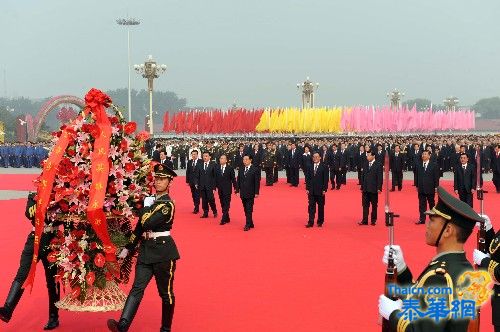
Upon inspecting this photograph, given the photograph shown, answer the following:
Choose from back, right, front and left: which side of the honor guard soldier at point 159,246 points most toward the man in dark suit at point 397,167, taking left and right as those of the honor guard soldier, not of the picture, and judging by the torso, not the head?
back

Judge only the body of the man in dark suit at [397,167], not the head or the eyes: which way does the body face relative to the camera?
toward the camera

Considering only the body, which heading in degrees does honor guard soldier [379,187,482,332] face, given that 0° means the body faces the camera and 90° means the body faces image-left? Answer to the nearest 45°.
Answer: approximately 90°

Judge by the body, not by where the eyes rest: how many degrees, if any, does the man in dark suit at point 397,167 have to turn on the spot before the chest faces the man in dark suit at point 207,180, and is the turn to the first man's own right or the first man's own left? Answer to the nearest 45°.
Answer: approximately 45° to the first man's own right

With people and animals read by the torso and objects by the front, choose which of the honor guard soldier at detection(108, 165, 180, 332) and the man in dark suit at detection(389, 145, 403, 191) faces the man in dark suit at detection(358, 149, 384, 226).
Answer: the man in dark suit at detection(389, 145, 403, 191)

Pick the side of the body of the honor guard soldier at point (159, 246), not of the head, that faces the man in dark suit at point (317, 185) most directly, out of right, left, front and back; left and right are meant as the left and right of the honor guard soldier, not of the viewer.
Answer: back

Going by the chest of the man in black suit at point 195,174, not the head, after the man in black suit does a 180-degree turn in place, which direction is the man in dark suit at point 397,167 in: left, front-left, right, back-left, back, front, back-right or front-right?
front-right

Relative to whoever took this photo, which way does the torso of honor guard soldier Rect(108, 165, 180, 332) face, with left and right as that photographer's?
facing the viewer and to the left of the viewer

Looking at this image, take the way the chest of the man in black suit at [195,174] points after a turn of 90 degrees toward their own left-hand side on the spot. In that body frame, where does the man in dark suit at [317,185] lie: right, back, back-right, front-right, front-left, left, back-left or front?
front-right

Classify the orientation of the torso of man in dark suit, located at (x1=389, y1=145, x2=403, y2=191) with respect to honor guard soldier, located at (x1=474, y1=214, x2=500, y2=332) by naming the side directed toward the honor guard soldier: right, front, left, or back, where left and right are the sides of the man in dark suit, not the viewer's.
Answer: front

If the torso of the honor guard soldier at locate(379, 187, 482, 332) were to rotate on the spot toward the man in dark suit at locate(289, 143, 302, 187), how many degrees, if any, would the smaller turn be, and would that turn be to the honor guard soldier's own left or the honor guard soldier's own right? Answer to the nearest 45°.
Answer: approximately 90° to the honor guard soldier's own right

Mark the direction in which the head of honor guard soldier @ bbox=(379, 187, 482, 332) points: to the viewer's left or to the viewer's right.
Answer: to the viewer's left

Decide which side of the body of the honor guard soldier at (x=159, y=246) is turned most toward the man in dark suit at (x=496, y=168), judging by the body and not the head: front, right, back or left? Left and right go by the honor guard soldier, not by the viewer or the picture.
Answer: back

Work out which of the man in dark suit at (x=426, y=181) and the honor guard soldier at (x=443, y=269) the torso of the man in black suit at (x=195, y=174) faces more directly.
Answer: the honor guard soldier

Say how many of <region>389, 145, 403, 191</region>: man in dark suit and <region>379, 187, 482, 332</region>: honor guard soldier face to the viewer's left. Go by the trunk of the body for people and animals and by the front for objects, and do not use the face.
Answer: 1

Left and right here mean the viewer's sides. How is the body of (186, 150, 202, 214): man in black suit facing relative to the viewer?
facing the viewer

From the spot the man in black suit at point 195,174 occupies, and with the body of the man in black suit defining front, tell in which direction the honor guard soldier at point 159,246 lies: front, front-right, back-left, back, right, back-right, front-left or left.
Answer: front
